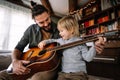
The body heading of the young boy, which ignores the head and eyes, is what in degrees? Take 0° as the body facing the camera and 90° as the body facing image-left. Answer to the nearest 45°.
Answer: approximately 45°

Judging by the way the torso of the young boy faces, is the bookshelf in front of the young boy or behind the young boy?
behind

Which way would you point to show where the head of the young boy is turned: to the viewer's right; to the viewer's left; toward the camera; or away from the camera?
to the viewer's left
